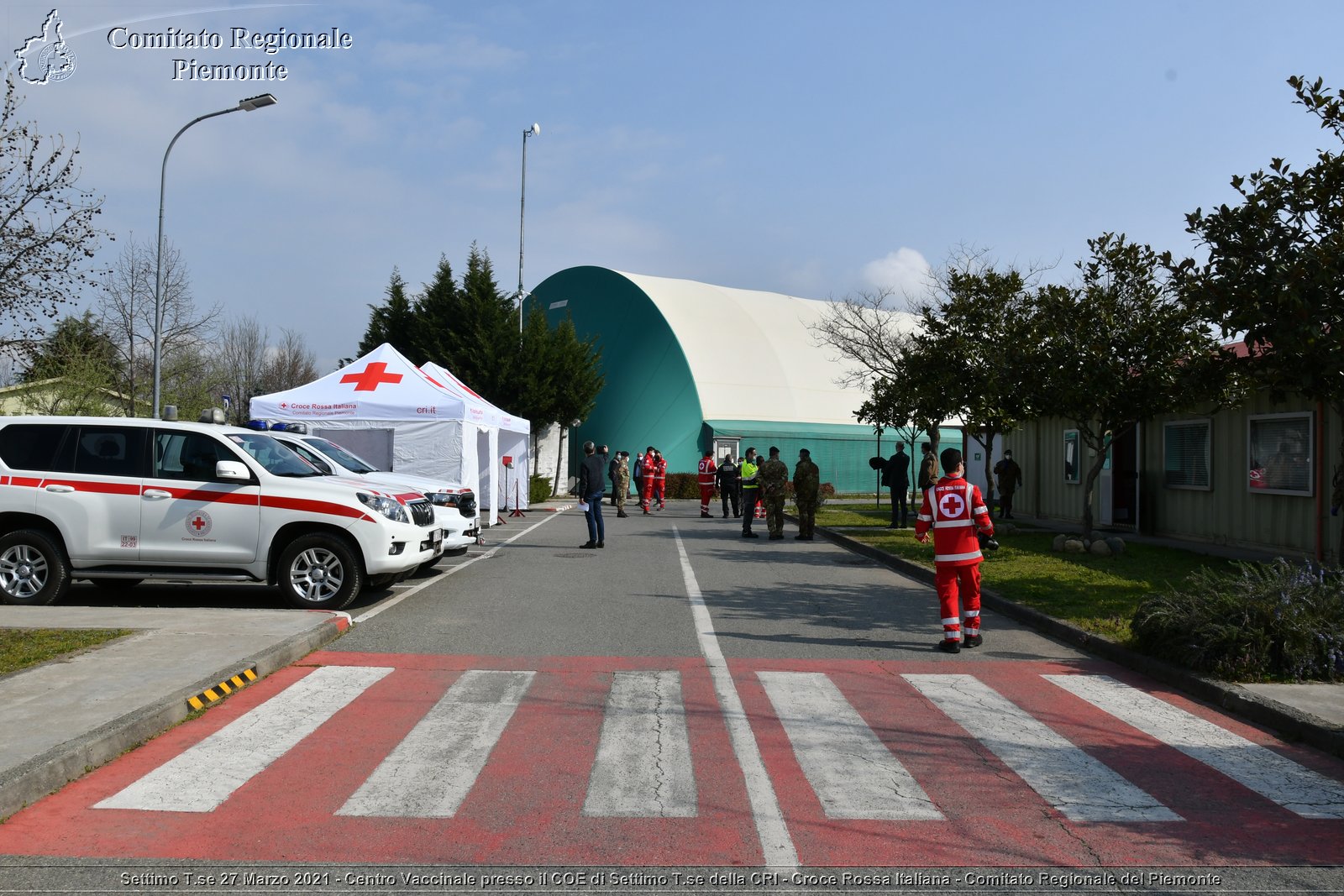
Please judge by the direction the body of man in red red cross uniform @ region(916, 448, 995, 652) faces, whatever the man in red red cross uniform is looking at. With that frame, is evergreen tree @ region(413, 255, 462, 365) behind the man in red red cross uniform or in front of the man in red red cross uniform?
in front

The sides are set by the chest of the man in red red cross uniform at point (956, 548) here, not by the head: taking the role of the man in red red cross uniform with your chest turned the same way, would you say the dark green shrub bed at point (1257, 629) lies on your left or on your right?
on your right

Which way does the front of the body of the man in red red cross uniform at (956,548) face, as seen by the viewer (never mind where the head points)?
away from the camera

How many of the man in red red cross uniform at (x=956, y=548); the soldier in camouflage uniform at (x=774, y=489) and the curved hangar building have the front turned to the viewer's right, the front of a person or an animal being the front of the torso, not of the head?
0

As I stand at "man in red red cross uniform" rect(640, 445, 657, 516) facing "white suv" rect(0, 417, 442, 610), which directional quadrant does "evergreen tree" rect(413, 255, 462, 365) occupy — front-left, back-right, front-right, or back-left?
back-right

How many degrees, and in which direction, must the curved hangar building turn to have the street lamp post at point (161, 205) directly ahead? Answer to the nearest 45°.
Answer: approximately 45° to its left

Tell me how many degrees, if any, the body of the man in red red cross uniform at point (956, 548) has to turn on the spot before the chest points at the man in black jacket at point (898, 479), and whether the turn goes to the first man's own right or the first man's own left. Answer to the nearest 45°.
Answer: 0° — they already face them

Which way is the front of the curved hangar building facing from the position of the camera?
facing the viewer and to the left of the viewer

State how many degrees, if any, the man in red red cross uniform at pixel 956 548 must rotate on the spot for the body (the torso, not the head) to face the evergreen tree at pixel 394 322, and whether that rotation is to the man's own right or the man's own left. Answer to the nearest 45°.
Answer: approximately 45° to the man's own left

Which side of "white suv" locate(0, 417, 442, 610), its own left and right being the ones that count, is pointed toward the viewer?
right

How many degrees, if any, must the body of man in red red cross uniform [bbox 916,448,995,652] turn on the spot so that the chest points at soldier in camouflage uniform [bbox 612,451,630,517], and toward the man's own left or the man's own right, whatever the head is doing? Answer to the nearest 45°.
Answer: approximately 45° to the man's own left

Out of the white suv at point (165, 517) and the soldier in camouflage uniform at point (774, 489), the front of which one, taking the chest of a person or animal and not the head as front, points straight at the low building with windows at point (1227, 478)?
the white suv

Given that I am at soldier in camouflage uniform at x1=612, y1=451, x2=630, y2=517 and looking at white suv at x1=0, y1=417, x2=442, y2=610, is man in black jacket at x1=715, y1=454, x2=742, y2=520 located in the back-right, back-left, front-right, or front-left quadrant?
back-left
